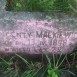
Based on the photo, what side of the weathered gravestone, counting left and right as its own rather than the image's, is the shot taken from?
front
